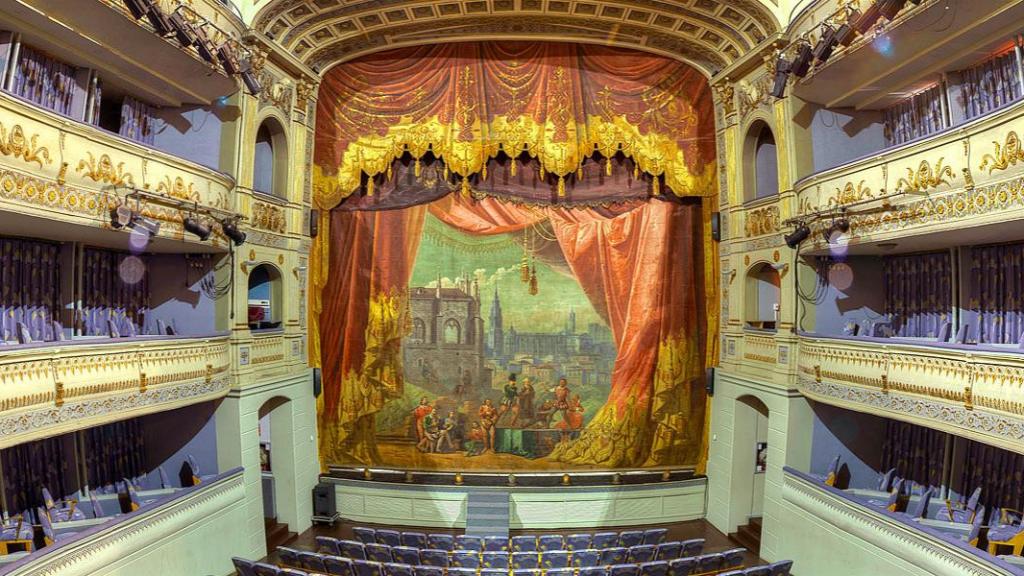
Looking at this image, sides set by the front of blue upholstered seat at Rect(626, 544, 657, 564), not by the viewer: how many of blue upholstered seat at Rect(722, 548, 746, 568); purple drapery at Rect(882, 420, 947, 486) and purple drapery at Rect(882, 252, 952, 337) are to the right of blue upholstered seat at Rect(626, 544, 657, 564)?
3

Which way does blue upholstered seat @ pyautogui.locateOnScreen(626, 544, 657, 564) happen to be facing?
away from the camera

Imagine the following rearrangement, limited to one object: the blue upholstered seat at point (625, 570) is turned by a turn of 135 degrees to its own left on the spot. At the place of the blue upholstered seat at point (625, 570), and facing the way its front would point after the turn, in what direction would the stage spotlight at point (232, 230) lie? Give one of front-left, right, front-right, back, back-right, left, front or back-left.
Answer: front-right

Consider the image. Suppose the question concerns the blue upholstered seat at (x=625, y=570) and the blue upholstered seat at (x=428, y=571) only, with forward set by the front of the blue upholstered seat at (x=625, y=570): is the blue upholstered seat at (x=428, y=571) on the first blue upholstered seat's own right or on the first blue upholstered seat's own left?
on the first blue upholstered seat's own left

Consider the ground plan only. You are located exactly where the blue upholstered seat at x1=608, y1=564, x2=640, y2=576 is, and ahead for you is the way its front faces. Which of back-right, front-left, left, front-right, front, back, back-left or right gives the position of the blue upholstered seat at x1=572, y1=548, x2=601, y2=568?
front-left

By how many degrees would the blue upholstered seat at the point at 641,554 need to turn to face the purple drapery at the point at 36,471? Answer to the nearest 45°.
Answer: approximately 90° to its left

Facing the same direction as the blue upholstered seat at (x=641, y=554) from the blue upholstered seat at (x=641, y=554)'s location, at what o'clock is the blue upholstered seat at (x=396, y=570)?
the blue upholstered seat at (x=396, y=570) is roughly at 8 o'clock from the blue upholstered seat at (x=641, y=554).

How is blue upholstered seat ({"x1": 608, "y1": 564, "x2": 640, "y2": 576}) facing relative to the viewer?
away from the camera

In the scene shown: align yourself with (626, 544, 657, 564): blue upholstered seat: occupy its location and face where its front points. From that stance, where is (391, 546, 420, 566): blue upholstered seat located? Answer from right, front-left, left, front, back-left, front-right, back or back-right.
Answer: left

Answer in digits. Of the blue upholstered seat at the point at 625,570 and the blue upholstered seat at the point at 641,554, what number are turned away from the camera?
2
